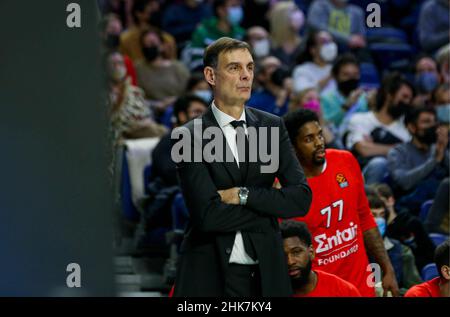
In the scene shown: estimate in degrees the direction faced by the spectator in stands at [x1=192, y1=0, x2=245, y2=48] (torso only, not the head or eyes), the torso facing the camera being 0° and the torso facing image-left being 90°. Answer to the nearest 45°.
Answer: approximately 315°

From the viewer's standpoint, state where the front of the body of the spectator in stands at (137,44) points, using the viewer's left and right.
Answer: facing the viewer and to the right of the viewer

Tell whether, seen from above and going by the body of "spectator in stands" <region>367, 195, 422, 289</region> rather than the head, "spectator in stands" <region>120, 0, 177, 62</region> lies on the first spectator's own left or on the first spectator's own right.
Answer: on the first spectator's own right

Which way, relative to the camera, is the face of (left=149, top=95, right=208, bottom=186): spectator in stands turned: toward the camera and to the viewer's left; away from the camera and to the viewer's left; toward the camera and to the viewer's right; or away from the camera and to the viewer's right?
toward the camera and to the viewer's right

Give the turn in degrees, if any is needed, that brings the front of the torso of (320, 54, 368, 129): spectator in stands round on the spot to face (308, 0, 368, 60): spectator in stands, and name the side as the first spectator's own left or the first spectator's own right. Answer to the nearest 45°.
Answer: approximately 135° to the first spectator's own left

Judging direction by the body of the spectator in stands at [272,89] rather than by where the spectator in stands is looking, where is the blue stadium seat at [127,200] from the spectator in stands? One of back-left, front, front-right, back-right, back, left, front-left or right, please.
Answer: right

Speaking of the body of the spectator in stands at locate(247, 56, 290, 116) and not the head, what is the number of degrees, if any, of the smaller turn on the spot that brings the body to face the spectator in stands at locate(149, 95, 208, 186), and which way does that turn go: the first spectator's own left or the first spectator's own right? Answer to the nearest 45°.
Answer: approximately 90° to the first spectator's own right
